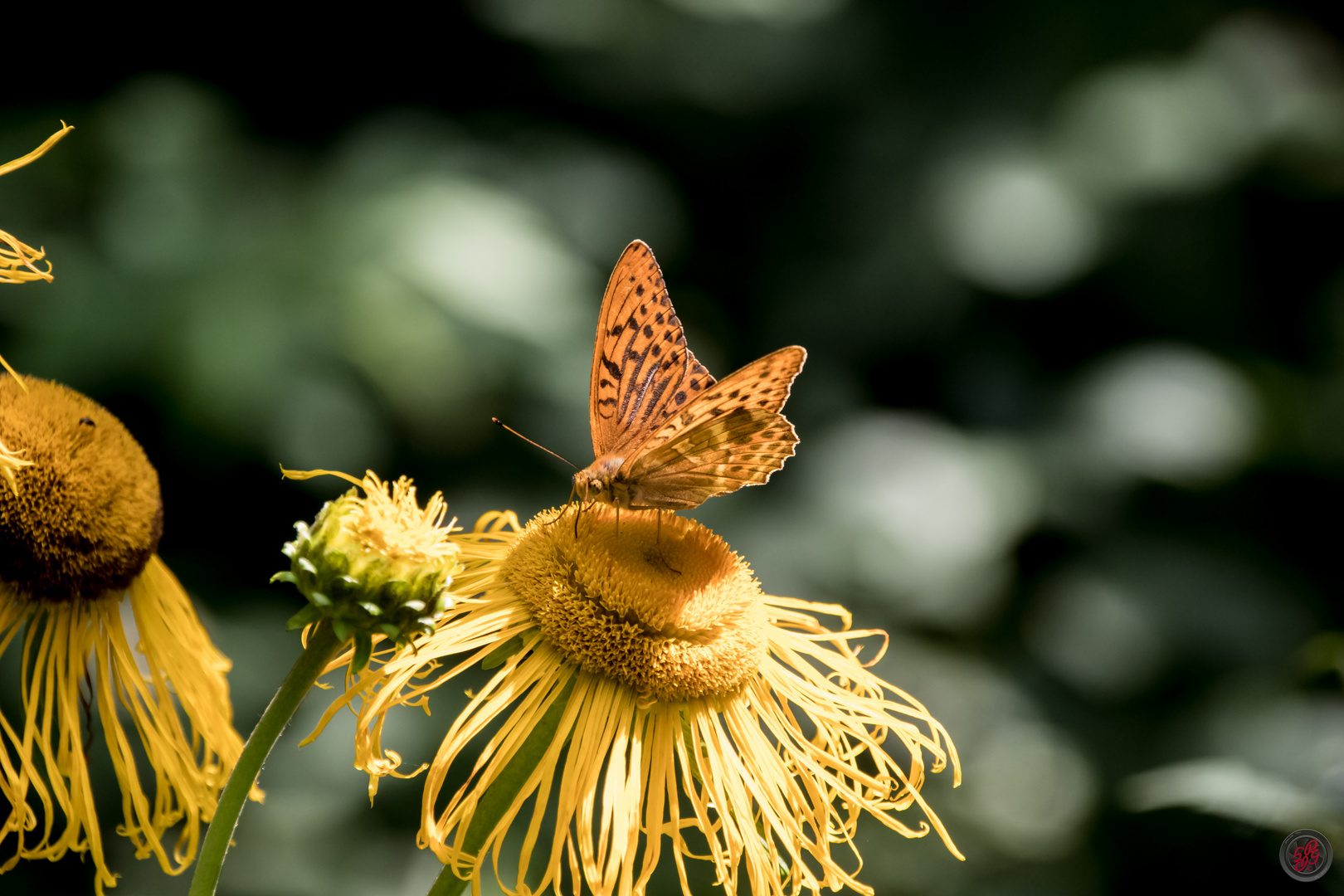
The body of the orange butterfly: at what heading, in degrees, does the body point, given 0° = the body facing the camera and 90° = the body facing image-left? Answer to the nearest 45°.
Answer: approximately 45°
